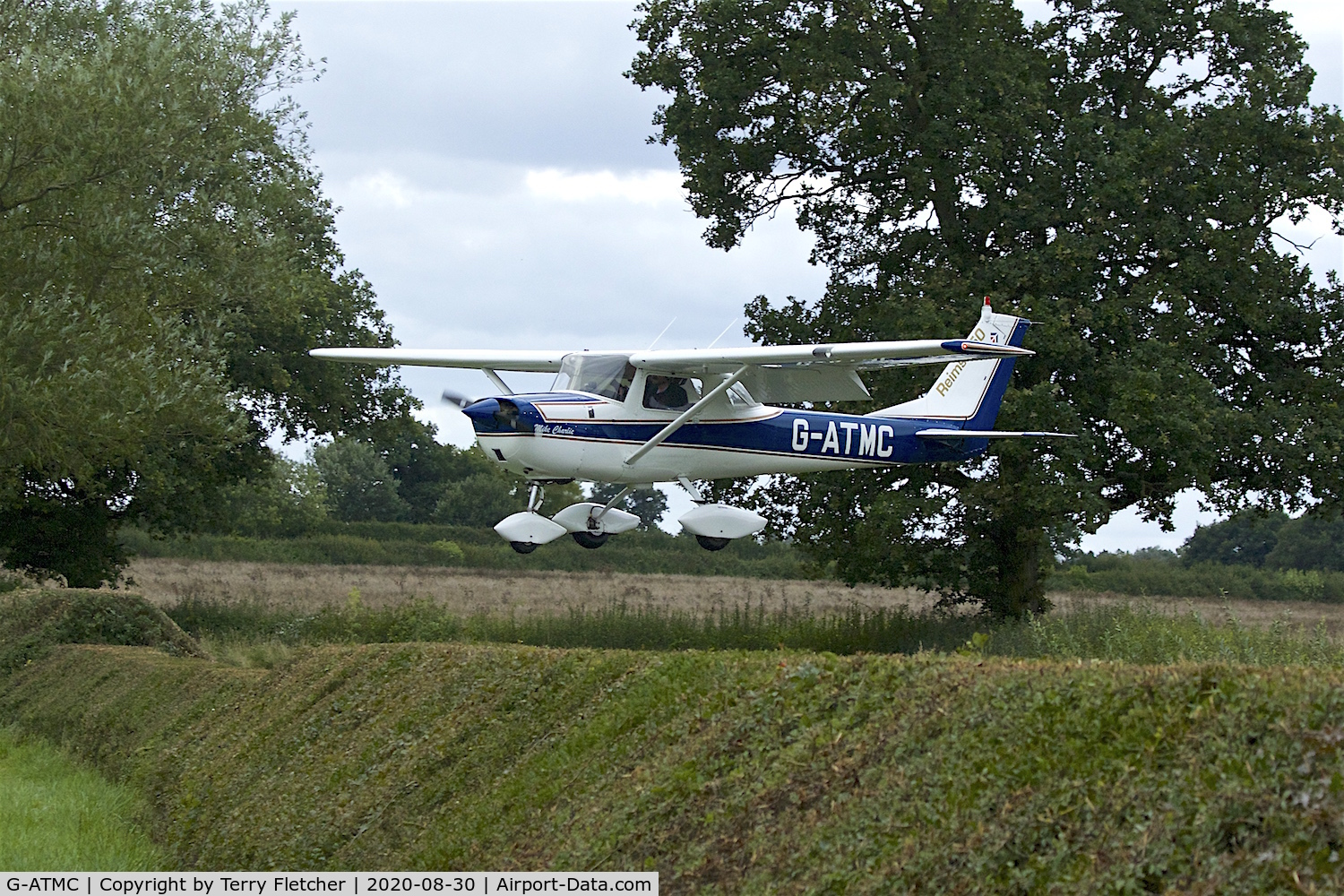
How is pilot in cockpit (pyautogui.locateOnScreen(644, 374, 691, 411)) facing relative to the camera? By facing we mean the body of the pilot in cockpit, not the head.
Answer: to the viewer's left

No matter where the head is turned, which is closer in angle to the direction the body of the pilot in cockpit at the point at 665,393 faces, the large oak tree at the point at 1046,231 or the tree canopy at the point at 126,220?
the tree canopy

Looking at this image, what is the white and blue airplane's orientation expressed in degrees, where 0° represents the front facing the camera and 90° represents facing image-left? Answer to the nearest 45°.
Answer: approximately 45°
